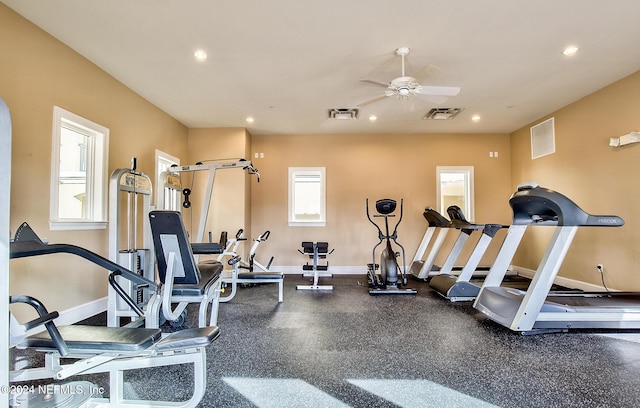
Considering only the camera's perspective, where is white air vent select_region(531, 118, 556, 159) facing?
facing the viewer and to the left of the viewer

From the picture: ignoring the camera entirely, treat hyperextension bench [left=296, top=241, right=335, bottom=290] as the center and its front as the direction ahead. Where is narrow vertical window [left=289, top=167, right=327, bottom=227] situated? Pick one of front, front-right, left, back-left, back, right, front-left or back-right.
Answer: back

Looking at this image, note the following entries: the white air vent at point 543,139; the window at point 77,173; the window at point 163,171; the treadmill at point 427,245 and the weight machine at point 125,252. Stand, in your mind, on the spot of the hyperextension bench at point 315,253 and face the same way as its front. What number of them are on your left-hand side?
2

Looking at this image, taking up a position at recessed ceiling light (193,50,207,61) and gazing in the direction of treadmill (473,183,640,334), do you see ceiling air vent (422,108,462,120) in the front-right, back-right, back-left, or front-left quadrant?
front-left

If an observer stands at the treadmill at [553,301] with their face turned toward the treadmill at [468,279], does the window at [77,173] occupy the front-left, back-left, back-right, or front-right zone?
front-left

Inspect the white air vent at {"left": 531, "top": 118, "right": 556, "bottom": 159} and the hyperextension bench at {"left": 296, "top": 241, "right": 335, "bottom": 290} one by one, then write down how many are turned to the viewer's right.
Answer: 0

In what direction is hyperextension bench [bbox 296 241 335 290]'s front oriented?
toward the camera

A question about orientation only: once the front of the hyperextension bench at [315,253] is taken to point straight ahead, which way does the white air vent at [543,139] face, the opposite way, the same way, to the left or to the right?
to the right

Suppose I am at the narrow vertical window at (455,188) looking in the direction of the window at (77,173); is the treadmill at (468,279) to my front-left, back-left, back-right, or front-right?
front-left

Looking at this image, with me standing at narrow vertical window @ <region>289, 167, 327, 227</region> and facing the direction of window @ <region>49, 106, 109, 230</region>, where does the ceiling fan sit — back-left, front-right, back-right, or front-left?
front-left

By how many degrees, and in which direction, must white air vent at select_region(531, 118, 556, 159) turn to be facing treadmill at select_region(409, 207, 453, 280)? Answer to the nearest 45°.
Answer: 0° — it already faces it

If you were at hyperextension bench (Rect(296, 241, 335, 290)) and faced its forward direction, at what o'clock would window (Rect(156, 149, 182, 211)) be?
The window is roughly at 3 o'clock from the hyperextension bench.

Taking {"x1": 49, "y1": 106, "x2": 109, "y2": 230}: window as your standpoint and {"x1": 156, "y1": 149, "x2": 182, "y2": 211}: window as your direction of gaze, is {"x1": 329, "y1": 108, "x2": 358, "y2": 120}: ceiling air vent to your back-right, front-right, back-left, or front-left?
front-right
